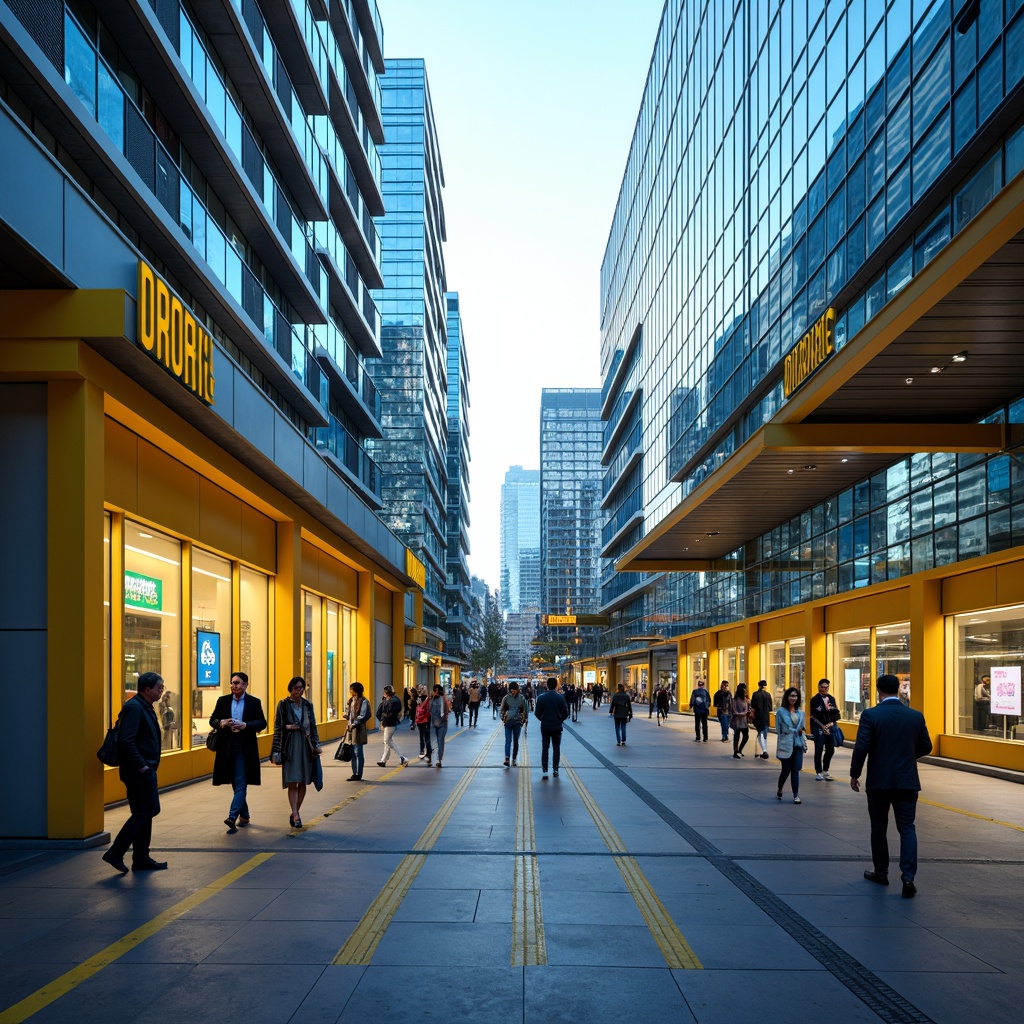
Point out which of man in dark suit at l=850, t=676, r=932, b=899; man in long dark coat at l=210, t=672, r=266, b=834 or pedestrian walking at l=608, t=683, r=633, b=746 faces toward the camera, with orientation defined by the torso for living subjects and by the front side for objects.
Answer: man in long dark coat at l=210, t=672, r=266, b=834

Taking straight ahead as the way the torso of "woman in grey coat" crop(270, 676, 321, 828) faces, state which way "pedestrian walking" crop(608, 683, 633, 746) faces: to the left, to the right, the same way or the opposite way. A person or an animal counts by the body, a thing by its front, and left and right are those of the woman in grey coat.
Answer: the opposite way

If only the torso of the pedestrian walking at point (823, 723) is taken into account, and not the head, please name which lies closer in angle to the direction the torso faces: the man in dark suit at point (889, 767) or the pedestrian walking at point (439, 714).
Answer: the man in dark suit

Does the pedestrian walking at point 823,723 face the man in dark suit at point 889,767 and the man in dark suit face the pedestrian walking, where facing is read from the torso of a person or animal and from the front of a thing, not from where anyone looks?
yes

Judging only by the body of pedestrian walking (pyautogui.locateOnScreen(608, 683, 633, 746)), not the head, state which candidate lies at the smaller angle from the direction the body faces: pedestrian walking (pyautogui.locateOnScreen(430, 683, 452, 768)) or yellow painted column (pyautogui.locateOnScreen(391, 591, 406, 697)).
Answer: the yellow painted column

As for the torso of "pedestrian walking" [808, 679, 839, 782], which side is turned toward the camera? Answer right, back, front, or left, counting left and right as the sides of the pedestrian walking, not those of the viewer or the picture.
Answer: front

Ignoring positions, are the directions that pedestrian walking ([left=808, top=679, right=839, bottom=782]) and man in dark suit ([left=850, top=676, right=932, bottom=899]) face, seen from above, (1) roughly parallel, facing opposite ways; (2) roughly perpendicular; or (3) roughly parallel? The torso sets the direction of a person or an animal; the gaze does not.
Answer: roughly parallel, facing opposite ways

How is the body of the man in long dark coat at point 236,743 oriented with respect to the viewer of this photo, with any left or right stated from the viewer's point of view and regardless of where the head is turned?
facing the viewer

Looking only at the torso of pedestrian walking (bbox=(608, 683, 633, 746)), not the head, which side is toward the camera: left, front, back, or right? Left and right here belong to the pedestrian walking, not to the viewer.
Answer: back

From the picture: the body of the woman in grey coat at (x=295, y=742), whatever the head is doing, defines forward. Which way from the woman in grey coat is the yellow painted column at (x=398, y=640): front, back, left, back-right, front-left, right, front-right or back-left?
back

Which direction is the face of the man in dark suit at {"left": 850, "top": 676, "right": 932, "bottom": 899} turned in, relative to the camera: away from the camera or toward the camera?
away from the camera
